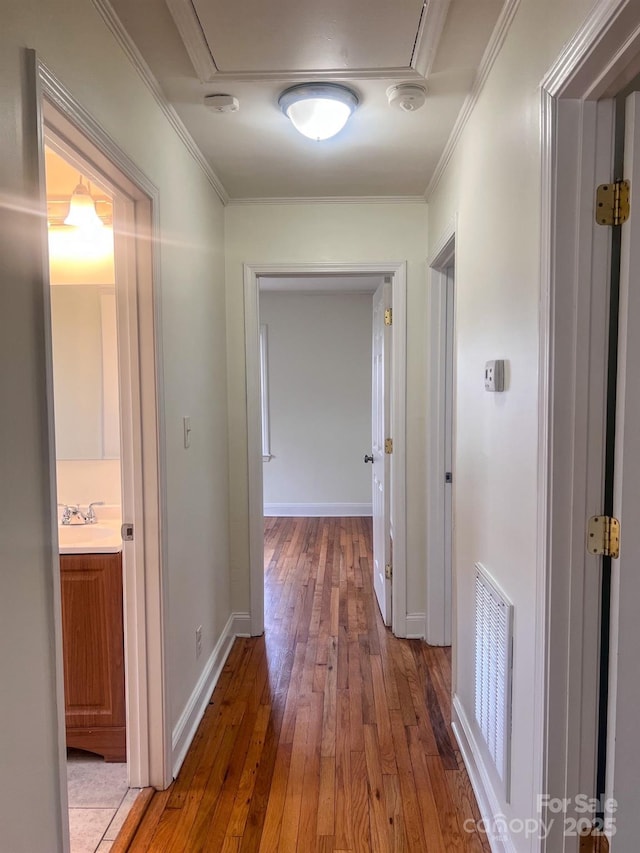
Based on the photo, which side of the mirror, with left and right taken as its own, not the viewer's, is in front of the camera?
front

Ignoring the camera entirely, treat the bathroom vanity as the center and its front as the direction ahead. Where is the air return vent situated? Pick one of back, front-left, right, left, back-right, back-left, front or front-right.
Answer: front-left

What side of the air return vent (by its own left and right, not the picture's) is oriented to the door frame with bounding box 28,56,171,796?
front

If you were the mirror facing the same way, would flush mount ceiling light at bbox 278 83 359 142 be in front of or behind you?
in front

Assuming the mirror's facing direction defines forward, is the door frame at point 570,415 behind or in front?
in front

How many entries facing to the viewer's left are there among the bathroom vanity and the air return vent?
1

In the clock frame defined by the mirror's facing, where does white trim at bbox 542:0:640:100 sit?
The white trim is roughly at 11 o'clock from the mirror.

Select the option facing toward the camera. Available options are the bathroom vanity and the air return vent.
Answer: the bathroom vanity

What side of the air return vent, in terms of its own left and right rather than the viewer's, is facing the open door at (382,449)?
right

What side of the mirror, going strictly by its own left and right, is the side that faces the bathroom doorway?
front

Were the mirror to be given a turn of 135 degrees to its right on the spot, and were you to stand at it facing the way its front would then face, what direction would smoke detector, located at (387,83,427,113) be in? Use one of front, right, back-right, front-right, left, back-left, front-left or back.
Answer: back

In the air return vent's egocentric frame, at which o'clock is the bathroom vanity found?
The bathroom vanity is roughly at 12 o'clock from the air return vent.

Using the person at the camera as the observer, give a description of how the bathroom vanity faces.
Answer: facing the viewer

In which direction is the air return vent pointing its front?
to the viewer's left
